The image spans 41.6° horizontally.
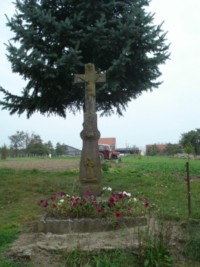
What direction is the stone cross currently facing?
toward the camera
